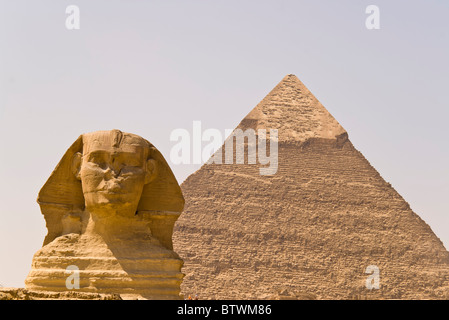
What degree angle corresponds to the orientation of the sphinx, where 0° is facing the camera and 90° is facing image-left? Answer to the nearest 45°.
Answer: approximately 0°
